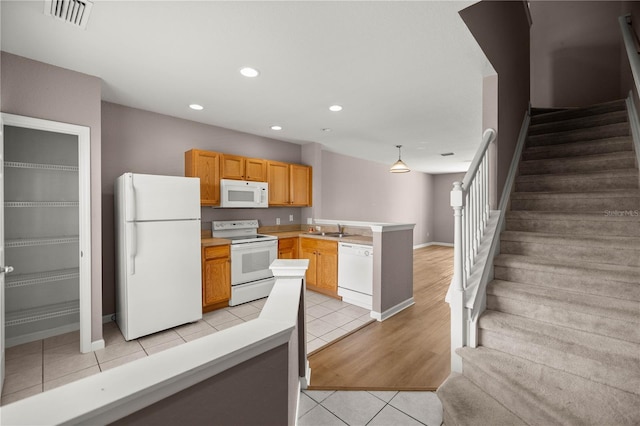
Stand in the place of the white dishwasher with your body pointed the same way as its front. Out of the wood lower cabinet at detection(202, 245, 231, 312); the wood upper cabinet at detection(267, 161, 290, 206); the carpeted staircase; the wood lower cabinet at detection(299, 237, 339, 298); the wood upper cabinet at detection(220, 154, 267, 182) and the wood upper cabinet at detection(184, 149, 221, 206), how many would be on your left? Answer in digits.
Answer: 1

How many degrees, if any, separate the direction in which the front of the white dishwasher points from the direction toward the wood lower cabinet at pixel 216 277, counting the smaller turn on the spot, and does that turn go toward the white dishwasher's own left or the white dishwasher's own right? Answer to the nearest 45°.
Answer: approximately 45° to the white dishwasher's own right

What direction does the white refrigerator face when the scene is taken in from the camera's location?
facing the viewer and to the right of the viewer

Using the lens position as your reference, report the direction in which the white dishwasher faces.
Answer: facing the viewer and to the left of the viewer

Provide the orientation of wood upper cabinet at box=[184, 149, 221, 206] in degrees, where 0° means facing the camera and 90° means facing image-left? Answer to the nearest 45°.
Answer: approximately 315°

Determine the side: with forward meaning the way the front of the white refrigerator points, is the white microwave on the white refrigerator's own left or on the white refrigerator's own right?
on the white refrigerator's own left

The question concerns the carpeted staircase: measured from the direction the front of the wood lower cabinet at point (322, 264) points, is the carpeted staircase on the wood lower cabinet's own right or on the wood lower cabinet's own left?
on the wood lower cabinet's own left

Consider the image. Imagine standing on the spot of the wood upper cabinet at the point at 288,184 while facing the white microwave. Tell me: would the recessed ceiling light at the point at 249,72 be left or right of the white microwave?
left

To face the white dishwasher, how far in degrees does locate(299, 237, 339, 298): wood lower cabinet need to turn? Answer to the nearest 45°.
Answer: approximately 90° to its left

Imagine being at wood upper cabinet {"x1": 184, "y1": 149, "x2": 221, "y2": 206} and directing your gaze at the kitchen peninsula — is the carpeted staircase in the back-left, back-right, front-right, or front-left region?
front-right

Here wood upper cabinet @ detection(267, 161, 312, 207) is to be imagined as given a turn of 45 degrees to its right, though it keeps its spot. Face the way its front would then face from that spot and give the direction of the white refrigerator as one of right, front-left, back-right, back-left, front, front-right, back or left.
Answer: front-right

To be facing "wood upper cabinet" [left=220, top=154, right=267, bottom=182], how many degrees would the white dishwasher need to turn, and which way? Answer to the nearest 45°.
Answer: approximately 45° to its right

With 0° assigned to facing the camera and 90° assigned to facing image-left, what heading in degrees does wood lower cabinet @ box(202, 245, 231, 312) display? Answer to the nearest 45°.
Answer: approximately 315°

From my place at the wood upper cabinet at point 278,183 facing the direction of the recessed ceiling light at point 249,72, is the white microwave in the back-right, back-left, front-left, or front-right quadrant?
front-right

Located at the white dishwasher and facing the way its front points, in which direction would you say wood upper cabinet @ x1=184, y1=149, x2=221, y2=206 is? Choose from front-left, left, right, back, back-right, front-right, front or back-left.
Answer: front-right

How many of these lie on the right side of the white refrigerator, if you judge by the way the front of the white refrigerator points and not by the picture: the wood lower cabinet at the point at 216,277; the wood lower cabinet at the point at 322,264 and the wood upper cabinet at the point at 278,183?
0

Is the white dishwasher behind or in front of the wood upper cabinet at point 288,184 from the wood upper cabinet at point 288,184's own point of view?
in front
